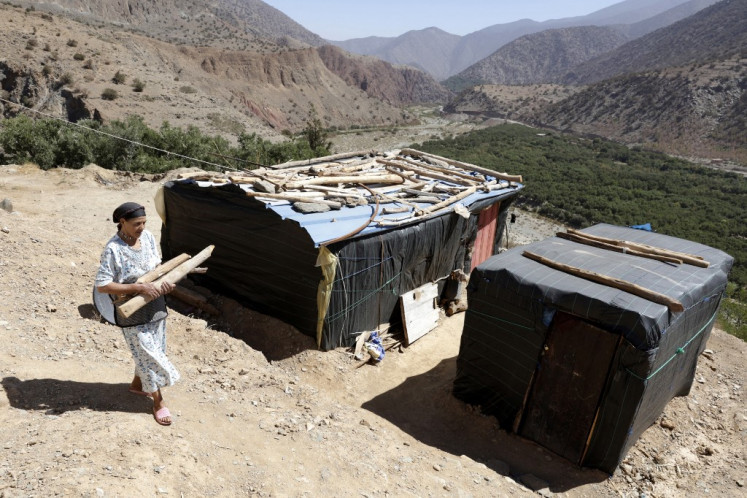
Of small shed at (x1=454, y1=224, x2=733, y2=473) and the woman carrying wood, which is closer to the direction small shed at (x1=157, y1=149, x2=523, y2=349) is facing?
the small shed

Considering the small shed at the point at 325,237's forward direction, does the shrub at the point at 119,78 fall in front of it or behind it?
behind

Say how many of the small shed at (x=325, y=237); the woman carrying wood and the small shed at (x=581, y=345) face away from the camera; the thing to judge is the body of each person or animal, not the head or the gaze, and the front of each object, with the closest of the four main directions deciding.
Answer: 0

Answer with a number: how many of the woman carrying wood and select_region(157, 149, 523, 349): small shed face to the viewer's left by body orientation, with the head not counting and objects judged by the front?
0

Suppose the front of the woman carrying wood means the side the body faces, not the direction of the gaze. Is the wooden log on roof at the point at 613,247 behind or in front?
in front

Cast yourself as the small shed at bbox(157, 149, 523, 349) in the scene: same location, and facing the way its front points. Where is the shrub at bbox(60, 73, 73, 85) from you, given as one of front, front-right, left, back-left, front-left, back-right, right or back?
back

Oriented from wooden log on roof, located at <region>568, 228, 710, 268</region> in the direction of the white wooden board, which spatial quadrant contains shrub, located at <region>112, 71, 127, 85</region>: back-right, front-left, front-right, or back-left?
front-right

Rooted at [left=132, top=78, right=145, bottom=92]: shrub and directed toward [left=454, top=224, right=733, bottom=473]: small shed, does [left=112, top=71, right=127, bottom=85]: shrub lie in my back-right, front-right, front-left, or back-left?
back-right

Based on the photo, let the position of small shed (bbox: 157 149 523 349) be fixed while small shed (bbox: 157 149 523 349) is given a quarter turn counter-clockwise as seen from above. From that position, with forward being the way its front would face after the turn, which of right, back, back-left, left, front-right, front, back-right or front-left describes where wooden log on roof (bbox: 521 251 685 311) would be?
right

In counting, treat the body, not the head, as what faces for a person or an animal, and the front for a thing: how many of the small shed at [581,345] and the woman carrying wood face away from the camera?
0

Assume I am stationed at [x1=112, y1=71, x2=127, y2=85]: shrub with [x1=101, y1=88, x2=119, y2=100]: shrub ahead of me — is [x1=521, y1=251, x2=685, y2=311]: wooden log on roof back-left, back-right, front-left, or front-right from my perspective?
front-left

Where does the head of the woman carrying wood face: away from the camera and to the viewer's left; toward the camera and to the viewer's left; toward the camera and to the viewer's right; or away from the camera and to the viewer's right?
toward the camera and to the viewer's right

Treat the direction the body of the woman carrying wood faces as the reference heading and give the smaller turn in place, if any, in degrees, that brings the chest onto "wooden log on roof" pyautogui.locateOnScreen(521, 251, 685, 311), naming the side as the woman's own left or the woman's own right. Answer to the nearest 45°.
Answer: approximately 45° to the woman's own left

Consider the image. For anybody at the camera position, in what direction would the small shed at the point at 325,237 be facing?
facing the viewer and to the right of the viewer

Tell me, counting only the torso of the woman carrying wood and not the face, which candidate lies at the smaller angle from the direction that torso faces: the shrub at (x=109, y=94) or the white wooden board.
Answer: the white wooden board
